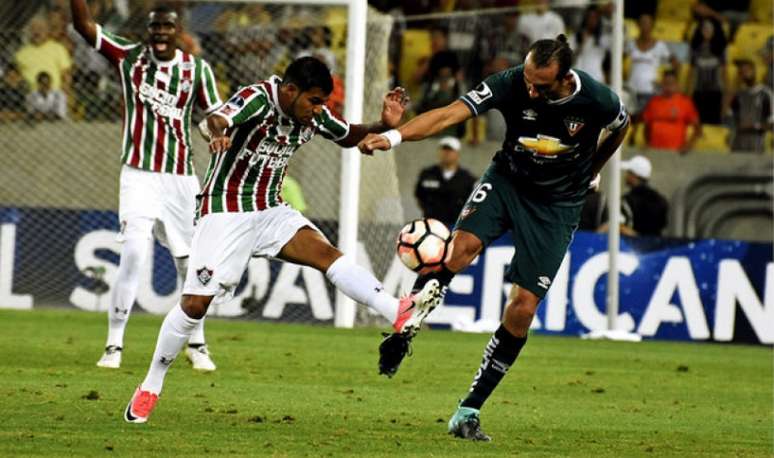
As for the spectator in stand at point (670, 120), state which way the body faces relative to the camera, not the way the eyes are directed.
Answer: toward the camera

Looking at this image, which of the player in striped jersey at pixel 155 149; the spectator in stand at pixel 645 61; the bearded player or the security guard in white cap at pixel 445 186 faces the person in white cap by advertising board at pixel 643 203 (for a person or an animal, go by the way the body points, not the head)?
the spectator in stand at pixel 645 61

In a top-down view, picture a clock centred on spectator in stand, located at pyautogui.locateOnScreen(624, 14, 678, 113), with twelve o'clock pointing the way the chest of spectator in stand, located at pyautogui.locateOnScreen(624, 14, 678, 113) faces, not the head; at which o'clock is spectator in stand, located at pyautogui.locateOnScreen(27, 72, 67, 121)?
spectator in stand, located at pyautogui.locateOnScreen(27, 72, 67, 121) is roughly at 2 o'clock from spectator in stand, located at pyautogui.locateOnScreen(624, 14, 678, 113).

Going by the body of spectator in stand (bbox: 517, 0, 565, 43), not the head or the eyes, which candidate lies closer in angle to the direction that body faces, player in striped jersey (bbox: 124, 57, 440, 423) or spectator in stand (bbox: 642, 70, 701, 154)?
the player in striped jersey

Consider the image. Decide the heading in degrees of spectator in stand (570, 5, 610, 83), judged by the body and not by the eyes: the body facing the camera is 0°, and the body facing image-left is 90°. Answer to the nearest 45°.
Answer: approximately 0°

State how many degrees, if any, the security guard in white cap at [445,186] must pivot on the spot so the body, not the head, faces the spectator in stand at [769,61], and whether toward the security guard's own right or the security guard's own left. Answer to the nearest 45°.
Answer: approximately 135° to the security guard's own left

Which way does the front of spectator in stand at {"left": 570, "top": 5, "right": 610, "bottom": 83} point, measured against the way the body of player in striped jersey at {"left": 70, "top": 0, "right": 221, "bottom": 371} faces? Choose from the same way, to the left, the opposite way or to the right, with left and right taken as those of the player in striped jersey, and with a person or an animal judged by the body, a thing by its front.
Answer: the same way

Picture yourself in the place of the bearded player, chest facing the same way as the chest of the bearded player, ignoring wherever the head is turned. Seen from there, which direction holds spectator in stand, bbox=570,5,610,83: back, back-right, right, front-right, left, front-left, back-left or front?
back

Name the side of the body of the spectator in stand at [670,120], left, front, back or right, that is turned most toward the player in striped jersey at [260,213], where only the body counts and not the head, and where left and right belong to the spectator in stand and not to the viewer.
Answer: front

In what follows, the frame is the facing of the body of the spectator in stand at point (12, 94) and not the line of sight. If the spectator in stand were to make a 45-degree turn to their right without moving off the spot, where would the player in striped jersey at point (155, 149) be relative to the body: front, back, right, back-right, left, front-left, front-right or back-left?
front-left

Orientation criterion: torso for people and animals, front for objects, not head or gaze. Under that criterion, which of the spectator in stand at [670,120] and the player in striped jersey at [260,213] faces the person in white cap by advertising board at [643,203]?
the spectator in stand at [670,120]

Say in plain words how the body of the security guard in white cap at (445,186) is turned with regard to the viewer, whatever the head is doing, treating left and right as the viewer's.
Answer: facing the viewer

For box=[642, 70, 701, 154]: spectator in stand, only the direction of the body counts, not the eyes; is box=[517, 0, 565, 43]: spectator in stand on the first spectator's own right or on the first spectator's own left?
on the first spectator's own right

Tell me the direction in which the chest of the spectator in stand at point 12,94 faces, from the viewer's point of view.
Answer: toward the camera
